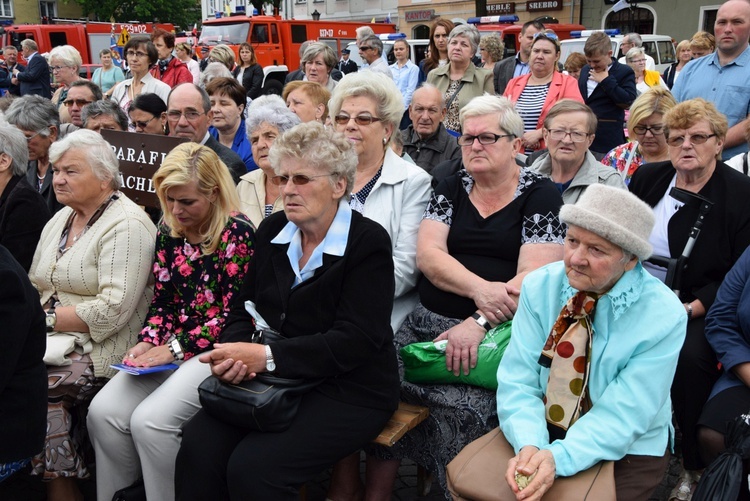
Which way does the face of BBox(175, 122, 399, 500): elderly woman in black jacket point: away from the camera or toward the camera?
toward the camera

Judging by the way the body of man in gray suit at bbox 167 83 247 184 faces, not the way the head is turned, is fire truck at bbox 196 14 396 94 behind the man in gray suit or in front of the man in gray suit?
behind

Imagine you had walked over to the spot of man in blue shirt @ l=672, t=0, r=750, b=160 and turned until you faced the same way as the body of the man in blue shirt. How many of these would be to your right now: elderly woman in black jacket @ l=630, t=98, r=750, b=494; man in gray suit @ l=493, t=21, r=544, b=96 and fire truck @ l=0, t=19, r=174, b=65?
2

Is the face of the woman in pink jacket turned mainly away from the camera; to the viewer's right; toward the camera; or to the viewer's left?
toward the camera

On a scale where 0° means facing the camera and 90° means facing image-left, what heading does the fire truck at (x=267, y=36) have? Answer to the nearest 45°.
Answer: approximately 45°

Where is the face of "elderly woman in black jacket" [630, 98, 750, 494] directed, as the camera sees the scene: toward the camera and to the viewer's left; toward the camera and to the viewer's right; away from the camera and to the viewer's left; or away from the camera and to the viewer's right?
toward the camera and to the viewer's left

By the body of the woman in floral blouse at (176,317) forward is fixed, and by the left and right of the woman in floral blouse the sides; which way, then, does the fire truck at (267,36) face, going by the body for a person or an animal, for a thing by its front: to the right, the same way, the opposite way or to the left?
the same way

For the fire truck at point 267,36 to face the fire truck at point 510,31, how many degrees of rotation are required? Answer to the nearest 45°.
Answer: approximately 135° to its left

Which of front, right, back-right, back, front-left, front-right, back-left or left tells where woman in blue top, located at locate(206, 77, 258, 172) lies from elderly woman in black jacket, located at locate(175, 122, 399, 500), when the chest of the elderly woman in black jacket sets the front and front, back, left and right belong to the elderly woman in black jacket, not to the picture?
back-right

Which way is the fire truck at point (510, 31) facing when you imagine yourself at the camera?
facing the viewer and to the left of the viewer

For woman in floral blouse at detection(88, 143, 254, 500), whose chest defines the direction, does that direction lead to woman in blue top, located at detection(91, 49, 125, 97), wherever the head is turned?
no

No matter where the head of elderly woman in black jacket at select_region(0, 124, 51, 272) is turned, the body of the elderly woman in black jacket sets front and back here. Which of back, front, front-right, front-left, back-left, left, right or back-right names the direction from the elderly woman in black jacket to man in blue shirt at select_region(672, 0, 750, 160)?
back-left

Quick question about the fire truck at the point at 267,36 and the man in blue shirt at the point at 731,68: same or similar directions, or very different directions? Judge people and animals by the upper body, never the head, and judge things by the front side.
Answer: same or similar directions

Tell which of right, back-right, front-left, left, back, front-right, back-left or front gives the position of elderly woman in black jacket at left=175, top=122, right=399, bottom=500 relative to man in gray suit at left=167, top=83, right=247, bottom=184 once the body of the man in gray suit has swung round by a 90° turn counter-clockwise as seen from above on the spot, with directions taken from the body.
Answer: front-right

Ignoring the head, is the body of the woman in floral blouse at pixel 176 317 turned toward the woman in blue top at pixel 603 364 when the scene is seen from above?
no

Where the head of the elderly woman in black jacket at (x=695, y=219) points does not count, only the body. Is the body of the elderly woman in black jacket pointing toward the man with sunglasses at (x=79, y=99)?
no

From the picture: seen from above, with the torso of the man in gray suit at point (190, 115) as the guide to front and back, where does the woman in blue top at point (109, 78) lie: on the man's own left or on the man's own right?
on the man's own right

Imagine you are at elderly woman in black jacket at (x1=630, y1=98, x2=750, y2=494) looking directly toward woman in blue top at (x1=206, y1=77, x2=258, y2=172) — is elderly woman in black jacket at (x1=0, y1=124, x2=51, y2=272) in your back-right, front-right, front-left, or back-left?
front-left

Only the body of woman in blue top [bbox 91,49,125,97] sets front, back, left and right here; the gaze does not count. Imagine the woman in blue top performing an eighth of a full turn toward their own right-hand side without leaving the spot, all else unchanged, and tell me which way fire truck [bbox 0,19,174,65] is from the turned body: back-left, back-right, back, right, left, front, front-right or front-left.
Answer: back-right

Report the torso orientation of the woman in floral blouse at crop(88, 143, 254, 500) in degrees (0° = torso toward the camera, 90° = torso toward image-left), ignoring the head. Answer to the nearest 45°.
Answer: approximately 45°
